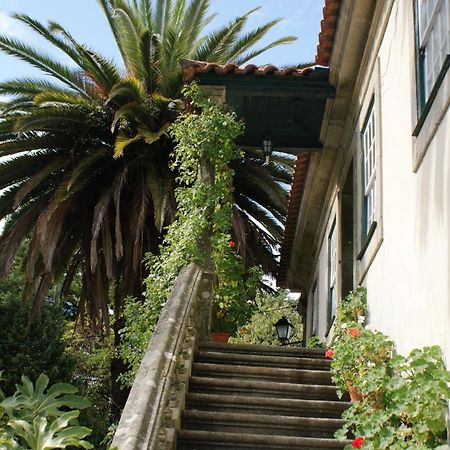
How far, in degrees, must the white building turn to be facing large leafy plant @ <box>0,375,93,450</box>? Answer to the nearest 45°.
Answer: approximately 45° to its left

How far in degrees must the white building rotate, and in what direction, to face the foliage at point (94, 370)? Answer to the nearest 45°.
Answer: approximately 45° to its right

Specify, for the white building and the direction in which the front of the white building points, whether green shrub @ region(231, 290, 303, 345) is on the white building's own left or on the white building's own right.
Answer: on the white building's own right

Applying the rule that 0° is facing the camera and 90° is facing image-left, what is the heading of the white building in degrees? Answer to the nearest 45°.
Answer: approximately 90°

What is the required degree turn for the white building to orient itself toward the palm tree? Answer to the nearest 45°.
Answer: approximately 45° to its right

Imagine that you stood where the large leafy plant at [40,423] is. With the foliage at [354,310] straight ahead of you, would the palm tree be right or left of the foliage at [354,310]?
left

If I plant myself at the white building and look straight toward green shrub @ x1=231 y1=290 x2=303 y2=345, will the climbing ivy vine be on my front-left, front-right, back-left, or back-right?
front-left
